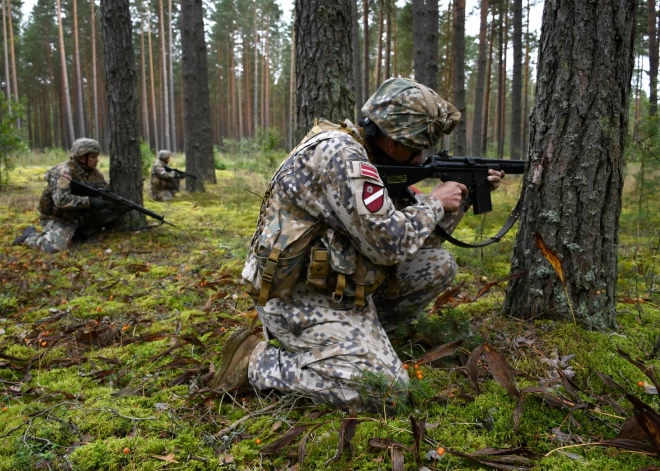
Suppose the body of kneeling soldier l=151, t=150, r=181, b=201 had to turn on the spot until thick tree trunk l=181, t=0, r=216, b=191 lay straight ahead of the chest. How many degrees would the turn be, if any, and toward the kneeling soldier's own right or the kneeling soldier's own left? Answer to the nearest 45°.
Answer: approximately 45° to the kneeling soldier's own left

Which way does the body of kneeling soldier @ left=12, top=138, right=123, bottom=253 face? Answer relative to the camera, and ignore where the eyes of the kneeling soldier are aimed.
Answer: to the viewer's right

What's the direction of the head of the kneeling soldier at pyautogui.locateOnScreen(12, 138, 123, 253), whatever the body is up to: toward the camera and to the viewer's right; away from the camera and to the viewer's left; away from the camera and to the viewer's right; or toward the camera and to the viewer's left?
toward the camera and to the viewer's right

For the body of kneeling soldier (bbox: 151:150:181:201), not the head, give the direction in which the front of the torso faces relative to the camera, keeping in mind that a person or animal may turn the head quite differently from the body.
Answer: to the viewer's right

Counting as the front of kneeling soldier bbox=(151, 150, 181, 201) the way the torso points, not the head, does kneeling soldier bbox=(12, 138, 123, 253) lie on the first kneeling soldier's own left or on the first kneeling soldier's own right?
on the first kneeling soldier's own right

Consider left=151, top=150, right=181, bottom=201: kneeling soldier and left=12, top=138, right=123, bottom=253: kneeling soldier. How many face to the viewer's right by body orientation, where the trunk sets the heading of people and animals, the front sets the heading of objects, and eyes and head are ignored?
2

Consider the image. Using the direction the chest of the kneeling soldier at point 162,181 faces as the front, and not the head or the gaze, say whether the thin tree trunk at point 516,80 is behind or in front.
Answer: in front

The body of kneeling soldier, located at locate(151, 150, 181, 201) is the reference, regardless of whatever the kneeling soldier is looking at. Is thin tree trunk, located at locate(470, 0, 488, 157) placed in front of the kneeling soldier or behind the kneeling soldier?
in front

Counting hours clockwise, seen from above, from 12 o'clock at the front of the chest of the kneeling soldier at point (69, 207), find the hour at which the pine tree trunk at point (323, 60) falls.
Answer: The pine tree trunk is roughly at 2 o'clock from the kneeling soldier.

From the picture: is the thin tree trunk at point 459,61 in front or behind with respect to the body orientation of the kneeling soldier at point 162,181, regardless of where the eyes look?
in front
